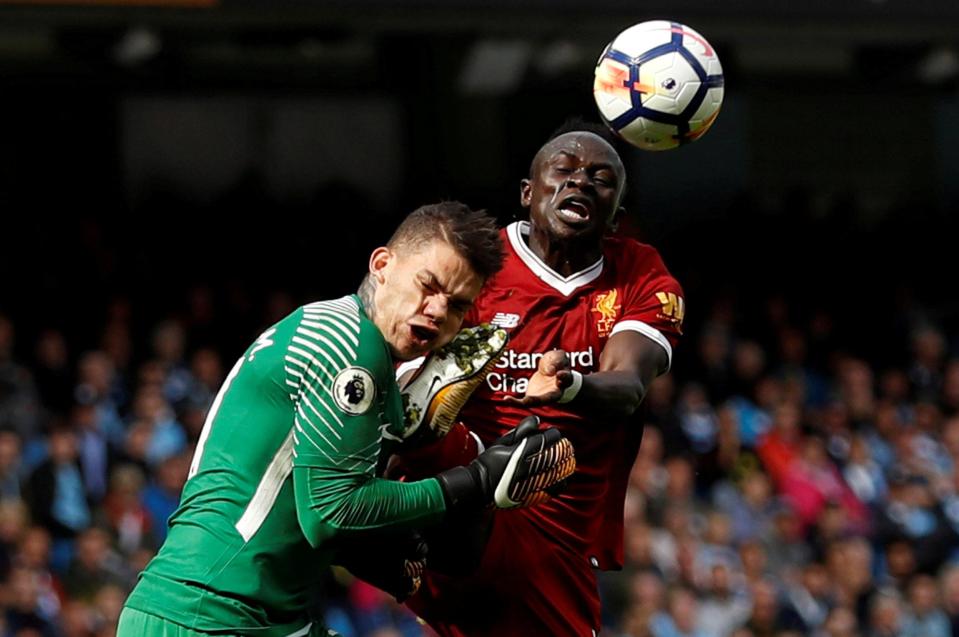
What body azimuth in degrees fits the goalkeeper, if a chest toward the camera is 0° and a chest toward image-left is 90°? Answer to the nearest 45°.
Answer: approximately 270°

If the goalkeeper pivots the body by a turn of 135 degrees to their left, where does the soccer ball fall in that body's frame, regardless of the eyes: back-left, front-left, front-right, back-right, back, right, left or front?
right
